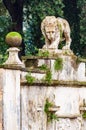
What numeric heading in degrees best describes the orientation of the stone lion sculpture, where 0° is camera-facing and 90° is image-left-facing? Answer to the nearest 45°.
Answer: approximately 45°
